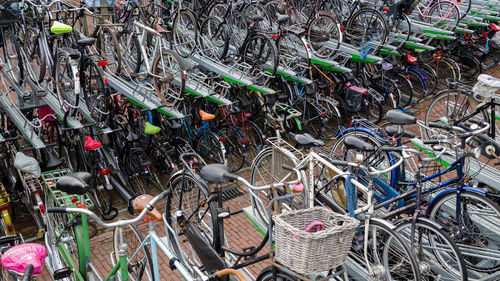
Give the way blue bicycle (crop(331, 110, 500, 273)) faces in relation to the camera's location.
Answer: facing the viewer and to the right of the viewer
